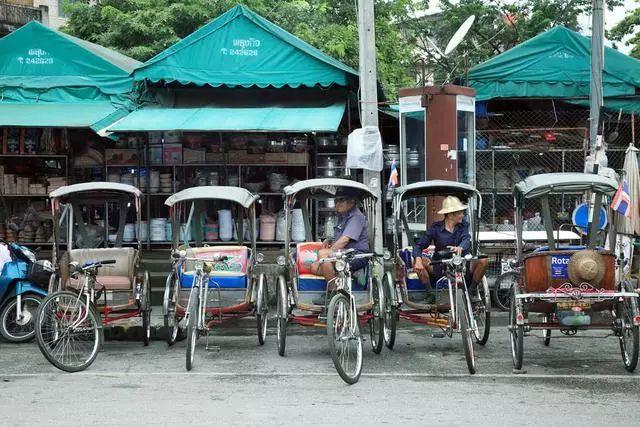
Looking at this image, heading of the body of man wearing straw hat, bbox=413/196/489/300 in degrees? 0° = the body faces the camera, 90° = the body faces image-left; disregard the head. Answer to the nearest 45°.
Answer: approximately 0°

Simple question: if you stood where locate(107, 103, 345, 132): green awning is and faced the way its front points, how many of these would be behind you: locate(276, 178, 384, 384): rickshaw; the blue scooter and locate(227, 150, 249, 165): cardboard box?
1

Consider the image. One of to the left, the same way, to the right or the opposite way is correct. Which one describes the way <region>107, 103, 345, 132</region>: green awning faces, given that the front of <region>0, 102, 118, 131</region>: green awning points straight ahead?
the same way

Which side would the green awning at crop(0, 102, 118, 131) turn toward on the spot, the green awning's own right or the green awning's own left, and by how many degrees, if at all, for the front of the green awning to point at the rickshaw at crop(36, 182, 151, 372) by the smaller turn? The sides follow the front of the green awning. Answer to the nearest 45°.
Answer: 0° — it already faces it

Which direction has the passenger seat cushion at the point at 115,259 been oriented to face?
toward the camera

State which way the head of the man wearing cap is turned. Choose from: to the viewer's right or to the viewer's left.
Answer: to the viewer's left

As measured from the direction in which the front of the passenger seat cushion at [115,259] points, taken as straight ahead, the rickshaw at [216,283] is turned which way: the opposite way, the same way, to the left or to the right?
the same way

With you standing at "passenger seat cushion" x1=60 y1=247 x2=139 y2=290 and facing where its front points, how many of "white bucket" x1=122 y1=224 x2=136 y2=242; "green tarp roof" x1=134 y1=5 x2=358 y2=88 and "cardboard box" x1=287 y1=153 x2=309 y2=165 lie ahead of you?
0

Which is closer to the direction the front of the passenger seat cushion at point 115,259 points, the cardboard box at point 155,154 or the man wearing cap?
the man wearing cap

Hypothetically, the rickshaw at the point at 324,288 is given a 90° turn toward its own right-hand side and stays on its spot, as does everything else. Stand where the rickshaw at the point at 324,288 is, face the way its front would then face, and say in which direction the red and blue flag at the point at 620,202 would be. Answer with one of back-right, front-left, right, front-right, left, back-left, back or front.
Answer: back

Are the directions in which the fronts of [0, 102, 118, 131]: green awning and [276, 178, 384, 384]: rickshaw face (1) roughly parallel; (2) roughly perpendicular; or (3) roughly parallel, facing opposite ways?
roughly parallel

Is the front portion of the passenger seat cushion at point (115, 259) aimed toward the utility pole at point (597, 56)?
no
